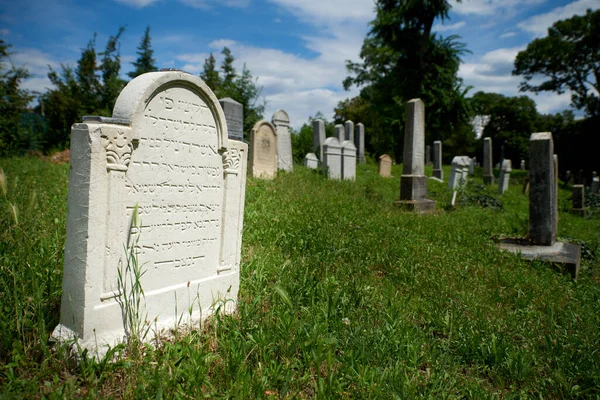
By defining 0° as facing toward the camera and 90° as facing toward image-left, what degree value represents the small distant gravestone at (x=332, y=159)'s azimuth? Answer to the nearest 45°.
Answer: approximately 315°

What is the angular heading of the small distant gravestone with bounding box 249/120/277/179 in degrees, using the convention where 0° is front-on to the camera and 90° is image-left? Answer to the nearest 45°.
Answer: approximately 315°

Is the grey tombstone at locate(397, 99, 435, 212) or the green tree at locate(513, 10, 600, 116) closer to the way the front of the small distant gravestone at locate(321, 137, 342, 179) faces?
the grey tombstone

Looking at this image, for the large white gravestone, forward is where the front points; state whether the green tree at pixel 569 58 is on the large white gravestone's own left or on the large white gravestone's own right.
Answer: on the large white gravestone's own left
